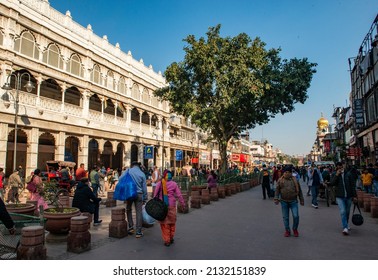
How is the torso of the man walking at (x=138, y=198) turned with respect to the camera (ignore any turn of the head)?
away from the camera

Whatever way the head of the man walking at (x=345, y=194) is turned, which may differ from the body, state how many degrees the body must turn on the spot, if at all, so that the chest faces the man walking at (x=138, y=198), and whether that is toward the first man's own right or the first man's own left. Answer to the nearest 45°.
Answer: approximately 45° to the first man's own right

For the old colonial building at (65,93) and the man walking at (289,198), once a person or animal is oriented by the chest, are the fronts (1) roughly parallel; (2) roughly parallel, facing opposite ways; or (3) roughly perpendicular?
roughly perpendicular

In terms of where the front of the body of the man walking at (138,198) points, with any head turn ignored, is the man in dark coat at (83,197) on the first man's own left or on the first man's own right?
on the first man's own left

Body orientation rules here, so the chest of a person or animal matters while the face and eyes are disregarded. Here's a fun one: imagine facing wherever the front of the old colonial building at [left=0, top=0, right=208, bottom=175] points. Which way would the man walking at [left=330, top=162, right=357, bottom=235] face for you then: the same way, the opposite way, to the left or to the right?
to the right

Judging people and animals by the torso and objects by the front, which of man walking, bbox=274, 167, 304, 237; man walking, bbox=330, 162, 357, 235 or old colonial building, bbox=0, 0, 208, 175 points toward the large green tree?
the old colonial building

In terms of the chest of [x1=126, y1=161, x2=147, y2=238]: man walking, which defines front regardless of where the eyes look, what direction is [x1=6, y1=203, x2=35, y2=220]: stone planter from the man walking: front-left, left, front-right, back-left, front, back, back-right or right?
left

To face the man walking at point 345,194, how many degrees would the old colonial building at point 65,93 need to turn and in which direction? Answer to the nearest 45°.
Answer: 0° — it already faces them

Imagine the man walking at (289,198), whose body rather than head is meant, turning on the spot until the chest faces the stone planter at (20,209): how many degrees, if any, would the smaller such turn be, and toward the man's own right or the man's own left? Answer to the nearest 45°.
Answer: approximately 90° to the man's own right
